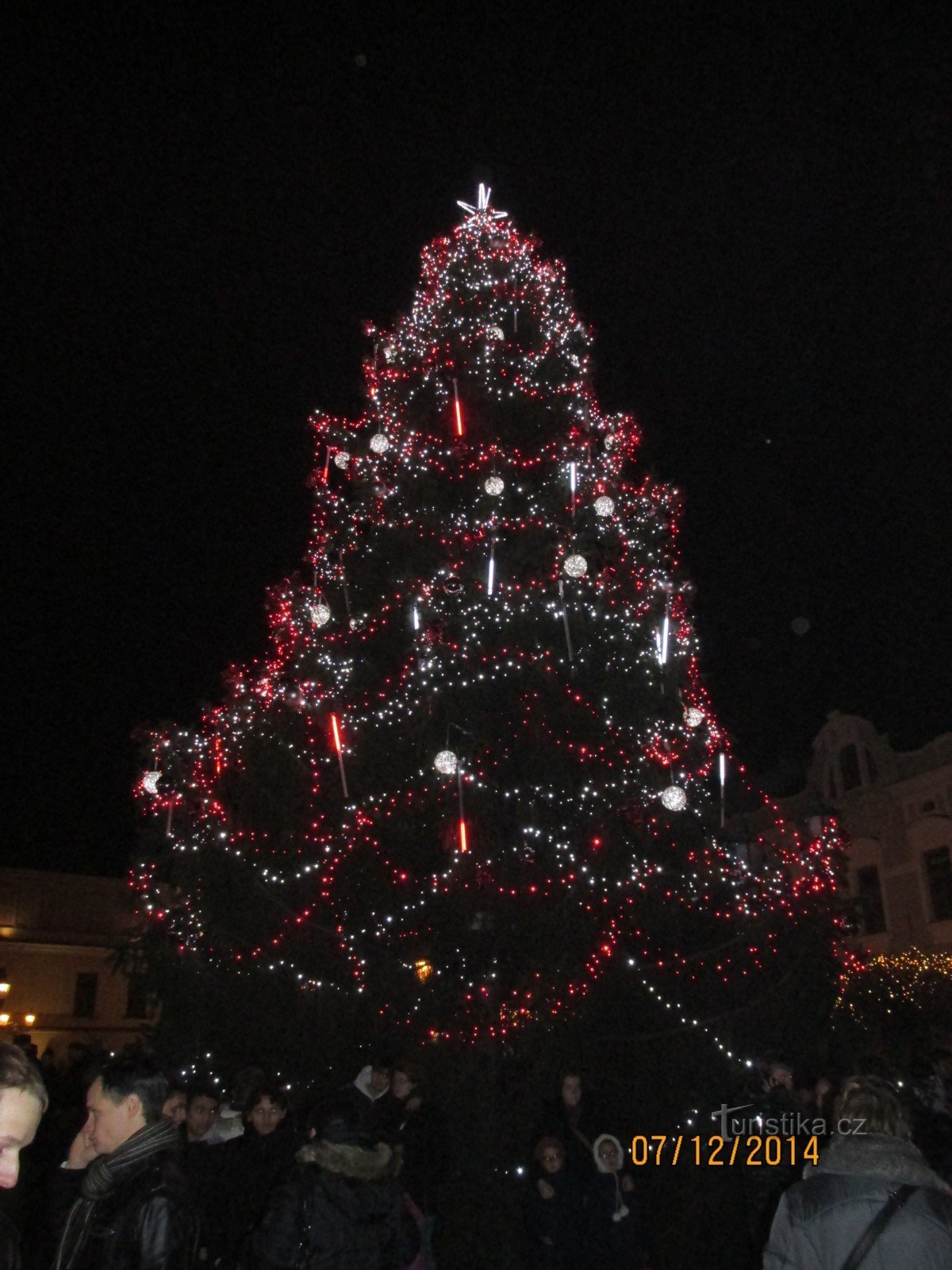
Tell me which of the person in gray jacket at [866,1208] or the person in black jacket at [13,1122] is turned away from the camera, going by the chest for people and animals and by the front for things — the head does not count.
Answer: the person in gray jacket at [866,1208]

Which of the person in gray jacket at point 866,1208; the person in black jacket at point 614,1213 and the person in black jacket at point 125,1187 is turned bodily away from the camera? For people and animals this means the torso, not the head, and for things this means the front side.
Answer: the person in gray jacket at point 866,1208

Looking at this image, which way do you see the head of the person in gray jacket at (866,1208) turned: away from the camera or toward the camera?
away from the camera

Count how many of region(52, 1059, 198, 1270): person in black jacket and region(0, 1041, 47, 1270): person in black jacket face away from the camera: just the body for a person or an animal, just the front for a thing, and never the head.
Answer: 0

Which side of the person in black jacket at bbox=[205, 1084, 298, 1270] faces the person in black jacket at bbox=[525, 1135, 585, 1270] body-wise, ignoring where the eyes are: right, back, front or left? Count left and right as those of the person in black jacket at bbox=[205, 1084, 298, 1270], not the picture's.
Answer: left

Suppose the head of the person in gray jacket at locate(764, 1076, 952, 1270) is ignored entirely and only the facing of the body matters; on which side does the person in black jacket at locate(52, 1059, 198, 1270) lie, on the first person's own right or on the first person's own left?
on the first person's own left

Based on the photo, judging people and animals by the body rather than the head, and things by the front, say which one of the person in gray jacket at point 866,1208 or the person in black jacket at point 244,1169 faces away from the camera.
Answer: the person in gray jacket at point 866,1208

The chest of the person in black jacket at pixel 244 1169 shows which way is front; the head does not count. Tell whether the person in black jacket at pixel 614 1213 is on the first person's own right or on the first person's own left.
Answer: on the first person's own left
